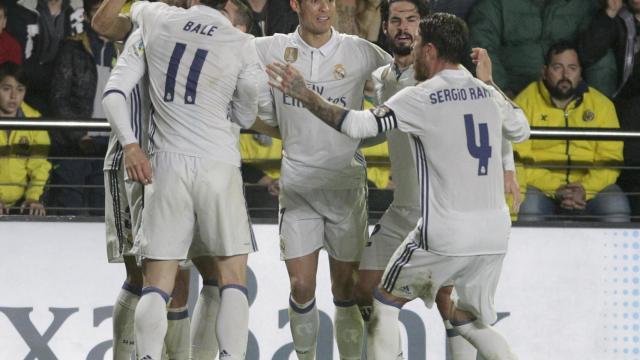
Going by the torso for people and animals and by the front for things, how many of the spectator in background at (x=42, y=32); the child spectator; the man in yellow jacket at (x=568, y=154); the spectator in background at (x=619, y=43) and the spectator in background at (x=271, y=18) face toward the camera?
5

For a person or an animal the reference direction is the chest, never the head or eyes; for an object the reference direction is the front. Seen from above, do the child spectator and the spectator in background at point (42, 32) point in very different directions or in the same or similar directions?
same or similar directions

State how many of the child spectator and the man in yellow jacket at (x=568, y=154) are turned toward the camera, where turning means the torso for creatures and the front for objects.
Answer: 2

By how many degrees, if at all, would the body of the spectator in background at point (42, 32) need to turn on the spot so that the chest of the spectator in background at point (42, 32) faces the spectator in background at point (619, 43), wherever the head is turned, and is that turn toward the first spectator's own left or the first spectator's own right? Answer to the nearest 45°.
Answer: approximately 90° to the first spectator's own left

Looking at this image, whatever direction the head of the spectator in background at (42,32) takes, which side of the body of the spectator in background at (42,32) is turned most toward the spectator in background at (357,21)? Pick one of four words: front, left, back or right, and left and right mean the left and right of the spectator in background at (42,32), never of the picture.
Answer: left

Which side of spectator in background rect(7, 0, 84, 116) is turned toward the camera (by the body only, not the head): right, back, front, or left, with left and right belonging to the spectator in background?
front

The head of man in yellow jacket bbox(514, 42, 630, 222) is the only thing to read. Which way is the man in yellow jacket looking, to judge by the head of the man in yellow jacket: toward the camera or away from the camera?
toward the camera

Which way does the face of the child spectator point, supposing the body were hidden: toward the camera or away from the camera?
toward the camera

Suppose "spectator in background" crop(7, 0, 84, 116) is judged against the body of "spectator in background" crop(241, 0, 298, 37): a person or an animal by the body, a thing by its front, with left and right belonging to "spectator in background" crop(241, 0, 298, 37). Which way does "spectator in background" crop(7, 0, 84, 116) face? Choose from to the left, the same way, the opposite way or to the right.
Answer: the same way

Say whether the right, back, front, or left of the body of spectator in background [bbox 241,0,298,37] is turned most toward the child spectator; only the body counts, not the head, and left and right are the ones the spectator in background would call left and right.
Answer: right

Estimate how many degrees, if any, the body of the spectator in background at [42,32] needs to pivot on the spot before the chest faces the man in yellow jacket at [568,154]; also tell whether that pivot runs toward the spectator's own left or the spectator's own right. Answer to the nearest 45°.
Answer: approximately 45° to the spectator's own left

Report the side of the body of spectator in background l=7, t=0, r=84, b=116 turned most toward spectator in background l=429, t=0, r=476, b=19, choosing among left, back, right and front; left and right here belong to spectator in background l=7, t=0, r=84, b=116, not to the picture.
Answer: left

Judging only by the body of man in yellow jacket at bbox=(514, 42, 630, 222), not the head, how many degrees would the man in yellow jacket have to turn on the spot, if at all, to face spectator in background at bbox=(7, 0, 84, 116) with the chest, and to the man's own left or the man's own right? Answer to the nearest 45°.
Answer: approximately 90° to the man's own right

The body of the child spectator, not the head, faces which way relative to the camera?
toward the camera

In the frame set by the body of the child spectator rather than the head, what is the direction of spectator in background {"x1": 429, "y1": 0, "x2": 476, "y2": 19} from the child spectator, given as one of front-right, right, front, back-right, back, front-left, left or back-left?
left

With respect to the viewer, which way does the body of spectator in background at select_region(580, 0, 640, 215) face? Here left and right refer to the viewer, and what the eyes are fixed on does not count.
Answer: facing the viewer
